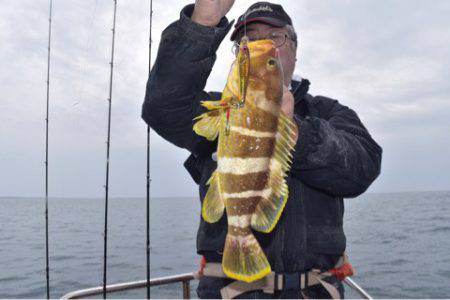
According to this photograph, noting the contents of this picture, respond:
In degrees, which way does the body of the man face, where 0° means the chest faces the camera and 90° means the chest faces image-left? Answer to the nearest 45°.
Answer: approximately 0°
